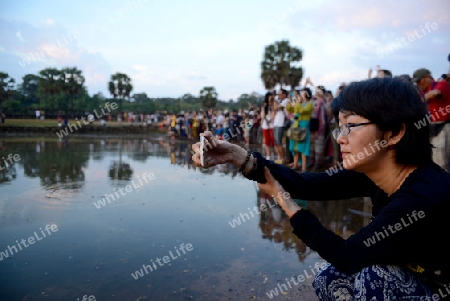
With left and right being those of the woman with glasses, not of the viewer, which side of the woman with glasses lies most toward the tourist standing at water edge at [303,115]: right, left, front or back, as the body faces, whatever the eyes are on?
right

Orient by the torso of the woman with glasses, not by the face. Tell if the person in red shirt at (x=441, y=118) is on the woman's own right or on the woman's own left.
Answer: on the woman's own right

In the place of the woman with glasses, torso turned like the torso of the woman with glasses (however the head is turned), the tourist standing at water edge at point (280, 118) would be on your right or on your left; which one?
on your right

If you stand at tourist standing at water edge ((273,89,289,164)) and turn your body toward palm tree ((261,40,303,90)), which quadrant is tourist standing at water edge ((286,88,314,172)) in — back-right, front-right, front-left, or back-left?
back-right

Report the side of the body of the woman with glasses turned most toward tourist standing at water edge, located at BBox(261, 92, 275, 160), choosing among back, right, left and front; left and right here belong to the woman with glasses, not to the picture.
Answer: right

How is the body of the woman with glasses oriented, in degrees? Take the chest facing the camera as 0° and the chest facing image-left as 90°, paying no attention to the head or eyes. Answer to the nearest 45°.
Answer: approximately 90°

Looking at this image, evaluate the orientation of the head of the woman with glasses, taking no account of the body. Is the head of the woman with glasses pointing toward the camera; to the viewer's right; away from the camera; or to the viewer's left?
to the viewer's left

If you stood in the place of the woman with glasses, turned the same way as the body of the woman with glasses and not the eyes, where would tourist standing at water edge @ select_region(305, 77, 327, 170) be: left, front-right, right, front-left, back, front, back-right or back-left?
right

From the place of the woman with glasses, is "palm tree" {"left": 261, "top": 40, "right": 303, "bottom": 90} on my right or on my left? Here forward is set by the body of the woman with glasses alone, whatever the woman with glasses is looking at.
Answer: on my right

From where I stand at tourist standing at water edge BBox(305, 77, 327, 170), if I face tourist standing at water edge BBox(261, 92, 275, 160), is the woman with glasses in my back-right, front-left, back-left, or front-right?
back-left
